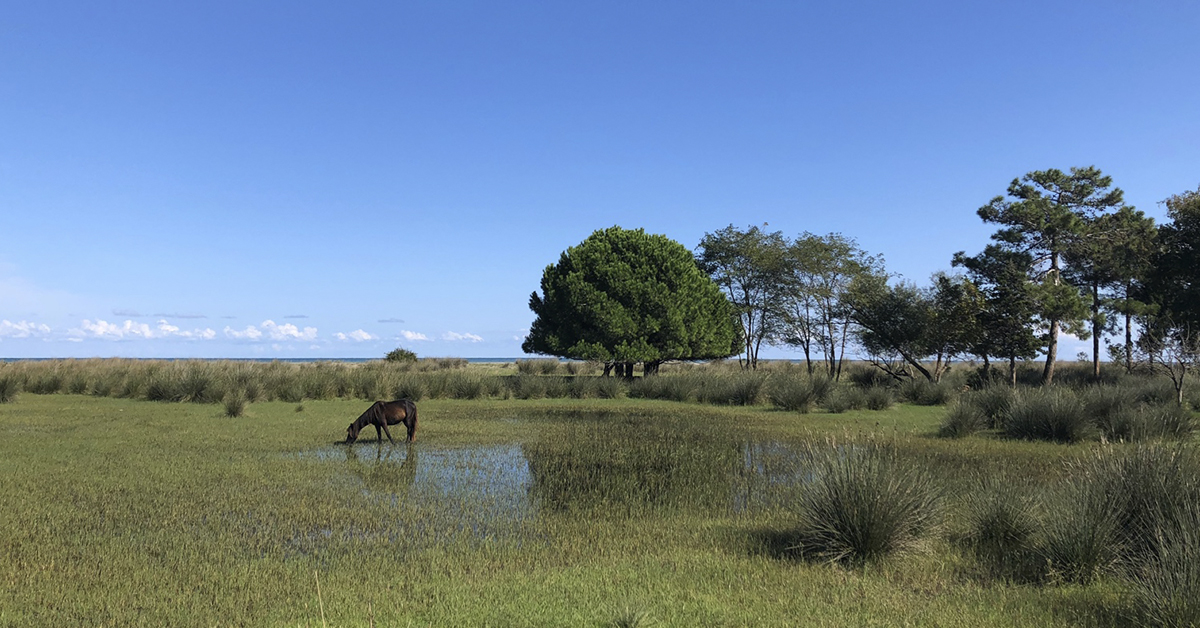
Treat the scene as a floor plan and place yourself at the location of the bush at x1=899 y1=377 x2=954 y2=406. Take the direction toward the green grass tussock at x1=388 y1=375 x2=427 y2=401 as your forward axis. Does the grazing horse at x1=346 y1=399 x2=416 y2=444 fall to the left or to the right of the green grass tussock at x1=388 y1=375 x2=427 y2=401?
left

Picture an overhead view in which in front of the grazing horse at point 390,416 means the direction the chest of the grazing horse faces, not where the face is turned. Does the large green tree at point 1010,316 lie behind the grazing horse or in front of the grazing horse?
behind

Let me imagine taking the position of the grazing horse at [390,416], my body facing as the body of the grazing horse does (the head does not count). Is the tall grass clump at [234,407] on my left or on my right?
on my right

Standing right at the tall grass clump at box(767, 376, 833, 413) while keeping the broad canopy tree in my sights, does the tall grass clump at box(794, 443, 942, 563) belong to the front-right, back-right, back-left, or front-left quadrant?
back-left

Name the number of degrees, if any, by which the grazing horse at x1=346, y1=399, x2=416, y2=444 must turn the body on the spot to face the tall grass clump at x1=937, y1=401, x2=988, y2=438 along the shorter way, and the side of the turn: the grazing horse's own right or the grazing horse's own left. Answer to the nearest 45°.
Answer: approximately 180°

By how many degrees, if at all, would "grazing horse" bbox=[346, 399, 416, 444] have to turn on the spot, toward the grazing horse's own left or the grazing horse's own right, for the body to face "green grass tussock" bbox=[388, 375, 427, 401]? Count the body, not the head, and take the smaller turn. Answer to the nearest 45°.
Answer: approximately 90° to the grazing horse's own right

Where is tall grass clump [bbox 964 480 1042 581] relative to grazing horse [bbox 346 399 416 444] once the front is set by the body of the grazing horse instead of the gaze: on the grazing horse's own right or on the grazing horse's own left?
on the grazing horse's own left

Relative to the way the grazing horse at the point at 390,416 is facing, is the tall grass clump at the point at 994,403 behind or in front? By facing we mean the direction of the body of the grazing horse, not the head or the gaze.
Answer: behind

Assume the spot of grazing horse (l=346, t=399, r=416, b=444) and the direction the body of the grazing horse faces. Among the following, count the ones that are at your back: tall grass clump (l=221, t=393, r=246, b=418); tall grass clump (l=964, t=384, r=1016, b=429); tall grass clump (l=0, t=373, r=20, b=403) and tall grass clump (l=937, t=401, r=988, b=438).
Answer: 2

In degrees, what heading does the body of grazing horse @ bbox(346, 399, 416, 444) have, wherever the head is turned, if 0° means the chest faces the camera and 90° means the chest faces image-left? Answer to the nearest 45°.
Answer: approximately 90°
